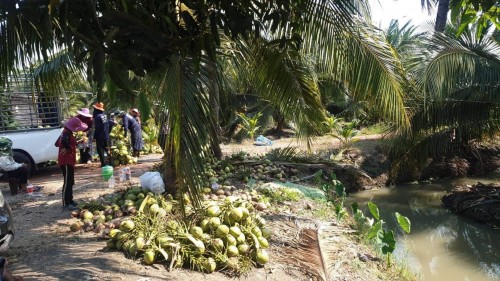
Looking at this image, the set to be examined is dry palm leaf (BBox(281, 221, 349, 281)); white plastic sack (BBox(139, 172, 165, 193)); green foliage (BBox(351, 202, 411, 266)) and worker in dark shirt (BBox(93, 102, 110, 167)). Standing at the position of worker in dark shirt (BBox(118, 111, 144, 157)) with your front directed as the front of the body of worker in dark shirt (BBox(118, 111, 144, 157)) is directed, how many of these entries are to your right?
0

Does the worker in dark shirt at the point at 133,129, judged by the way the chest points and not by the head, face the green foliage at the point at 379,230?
no

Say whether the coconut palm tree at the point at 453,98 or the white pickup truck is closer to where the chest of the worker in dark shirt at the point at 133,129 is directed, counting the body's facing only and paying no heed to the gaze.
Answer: the white pickup truck

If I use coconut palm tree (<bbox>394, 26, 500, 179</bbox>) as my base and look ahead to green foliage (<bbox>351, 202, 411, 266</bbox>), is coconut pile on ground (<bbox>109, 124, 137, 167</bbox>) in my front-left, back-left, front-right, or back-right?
front-right

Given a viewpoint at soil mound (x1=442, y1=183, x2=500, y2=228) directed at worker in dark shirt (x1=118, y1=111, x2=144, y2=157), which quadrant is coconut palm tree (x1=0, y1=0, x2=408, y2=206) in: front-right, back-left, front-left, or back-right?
front-left

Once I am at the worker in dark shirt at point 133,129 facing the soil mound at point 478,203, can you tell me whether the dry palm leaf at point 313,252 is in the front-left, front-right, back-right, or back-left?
front-right

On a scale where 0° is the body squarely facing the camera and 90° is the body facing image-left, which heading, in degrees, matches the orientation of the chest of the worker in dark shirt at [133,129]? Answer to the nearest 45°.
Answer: approximately 90°

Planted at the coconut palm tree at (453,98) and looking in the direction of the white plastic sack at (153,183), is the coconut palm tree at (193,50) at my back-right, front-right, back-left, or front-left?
front-left

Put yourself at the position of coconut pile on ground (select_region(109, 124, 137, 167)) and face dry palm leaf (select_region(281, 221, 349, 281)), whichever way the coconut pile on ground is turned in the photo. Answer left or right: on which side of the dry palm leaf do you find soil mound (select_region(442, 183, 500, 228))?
left

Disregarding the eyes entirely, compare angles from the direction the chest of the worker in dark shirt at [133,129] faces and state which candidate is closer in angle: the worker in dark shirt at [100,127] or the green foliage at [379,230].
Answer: the worker in dark shirt

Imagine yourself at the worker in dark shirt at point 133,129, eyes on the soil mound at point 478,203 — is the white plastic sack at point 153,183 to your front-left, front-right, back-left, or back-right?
front-right

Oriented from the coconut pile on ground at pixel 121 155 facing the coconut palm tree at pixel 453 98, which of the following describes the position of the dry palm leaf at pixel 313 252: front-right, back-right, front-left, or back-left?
front-right

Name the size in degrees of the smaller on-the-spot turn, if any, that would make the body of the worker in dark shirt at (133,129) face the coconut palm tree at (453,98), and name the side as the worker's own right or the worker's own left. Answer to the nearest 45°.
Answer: approximately 135° to the worker's own left

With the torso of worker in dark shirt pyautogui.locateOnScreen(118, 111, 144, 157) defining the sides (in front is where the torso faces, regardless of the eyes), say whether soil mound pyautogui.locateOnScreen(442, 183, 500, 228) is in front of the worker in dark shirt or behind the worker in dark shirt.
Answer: behind
